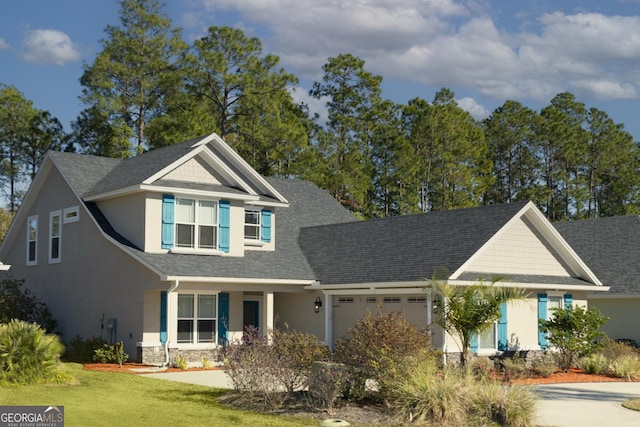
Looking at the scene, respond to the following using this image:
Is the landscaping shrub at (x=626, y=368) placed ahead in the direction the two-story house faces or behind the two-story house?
ahead

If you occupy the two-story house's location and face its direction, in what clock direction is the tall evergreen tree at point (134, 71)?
The tall evergreen tree is roughly at 7 o'clock from the two-story house.

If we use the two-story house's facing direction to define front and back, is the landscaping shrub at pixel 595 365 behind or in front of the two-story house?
in front

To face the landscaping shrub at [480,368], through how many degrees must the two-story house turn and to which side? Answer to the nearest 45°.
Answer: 0° — it already faces it

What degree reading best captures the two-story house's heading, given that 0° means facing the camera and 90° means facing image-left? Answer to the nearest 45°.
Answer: approximately 315°

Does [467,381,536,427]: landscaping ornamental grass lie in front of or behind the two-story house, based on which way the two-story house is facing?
in front

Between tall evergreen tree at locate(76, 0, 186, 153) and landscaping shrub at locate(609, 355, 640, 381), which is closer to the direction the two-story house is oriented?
the landscaping shrub

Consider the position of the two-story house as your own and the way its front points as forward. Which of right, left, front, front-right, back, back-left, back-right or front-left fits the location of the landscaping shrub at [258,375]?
front-right

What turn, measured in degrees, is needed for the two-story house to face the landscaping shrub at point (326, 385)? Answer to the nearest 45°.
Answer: approximately 45° to its right

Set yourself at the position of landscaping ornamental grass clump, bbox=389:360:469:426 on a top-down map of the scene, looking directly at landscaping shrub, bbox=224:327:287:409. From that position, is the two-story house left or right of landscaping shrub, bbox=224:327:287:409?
right

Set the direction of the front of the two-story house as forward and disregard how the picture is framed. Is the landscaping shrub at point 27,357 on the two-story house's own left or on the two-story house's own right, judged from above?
on the two-story house's own right

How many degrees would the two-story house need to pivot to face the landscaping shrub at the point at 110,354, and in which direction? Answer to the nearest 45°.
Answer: approximately 90° to its right
